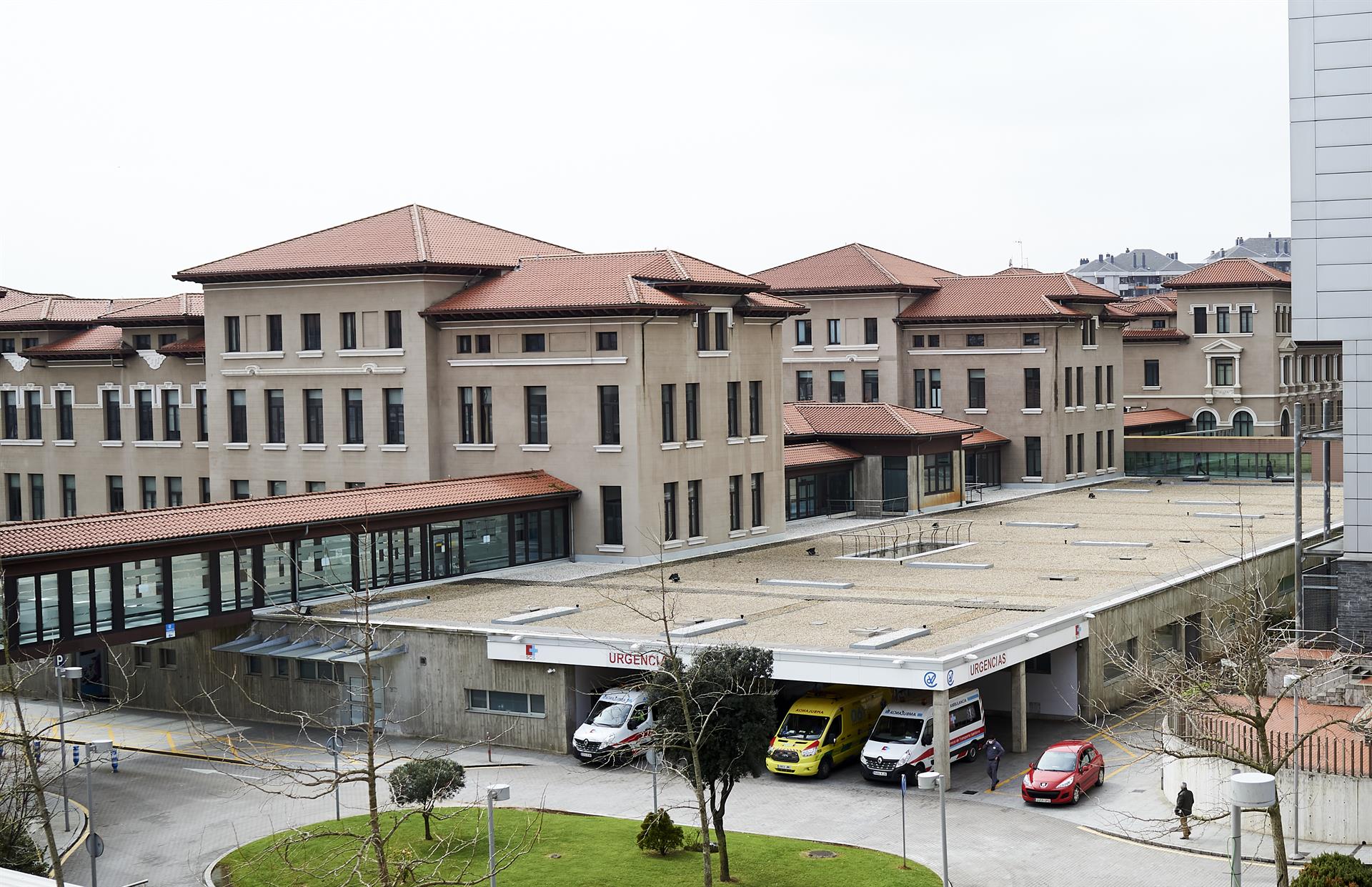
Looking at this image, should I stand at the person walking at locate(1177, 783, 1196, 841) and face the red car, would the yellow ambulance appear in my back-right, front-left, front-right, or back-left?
front-left

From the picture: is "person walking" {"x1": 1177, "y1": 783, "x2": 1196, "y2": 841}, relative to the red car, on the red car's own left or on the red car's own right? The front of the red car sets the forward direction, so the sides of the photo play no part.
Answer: on the red car's own left

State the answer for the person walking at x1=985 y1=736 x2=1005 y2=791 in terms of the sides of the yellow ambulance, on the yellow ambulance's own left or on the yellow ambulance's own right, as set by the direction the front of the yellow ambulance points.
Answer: on the yellow ambulance's own left

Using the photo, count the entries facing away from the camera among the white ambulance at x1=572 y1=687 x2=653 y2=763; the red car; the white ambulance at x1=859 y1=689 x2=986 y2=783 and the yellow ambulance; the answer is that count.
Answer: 0

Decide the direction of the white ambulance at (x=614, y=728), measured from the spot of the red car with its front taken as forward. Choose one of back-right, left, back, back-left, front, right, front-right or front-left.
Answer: front-right

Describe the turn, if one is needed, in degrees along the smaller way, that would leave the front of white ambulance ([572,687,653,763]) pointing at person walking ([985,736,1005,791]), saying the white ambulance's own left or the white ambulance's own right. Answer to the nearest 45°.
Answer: approximately 135° to the white ambulance's own left

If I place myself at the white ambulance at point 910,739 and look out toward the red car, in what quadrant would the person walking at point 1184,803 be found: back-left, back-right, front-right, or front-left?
front-right

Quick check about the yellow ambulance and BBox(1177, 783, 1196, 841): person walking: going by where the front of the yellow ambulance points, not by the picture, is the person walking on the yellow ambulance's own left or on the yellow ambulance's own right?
on the yellow ambulance's own left

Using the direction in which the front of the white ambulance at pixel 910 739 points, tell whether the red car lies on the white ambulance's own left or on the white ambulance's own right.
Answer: on the white ambulance's own left

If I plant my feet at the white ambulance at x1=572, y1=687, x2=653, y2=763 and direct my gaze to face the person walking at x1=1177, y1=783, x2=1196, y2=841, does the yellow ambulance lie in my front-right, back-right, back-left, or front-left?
front-left

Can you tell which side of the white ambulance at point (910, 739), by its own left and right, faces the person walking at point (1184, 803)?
left

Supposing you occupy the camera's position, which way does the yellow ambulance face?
facing the viewer and to the left of the viewer
